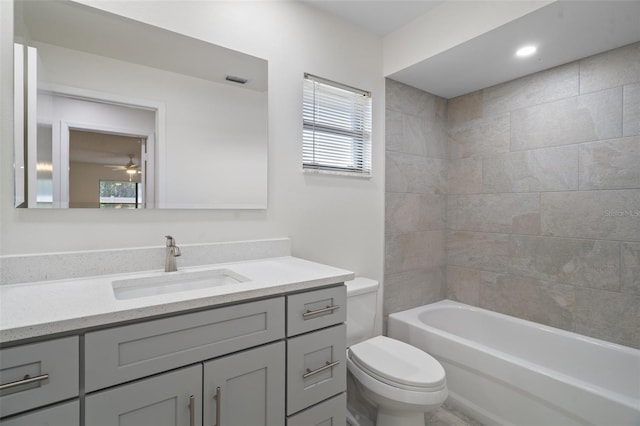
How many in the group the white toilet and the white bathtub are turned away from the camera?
0

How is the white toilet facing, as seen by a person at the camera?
facing the viewer and to the right of the viewer

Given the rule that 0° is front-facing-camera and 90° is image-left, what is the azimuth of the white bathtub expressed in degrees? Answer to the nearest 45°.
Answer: approximately 45°

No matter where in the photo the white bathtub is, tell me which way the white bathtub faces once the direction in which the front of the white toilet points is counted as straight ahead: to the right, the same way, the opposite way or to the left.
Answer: to the right

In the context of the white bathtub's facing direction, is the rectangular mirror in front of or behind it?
in front

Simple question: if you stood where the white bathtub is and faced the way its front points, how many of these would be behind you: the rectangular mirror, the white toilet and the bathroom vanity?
0

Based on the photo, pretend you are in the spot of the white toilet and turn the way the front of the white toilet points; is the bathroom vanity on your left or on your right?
on your right
